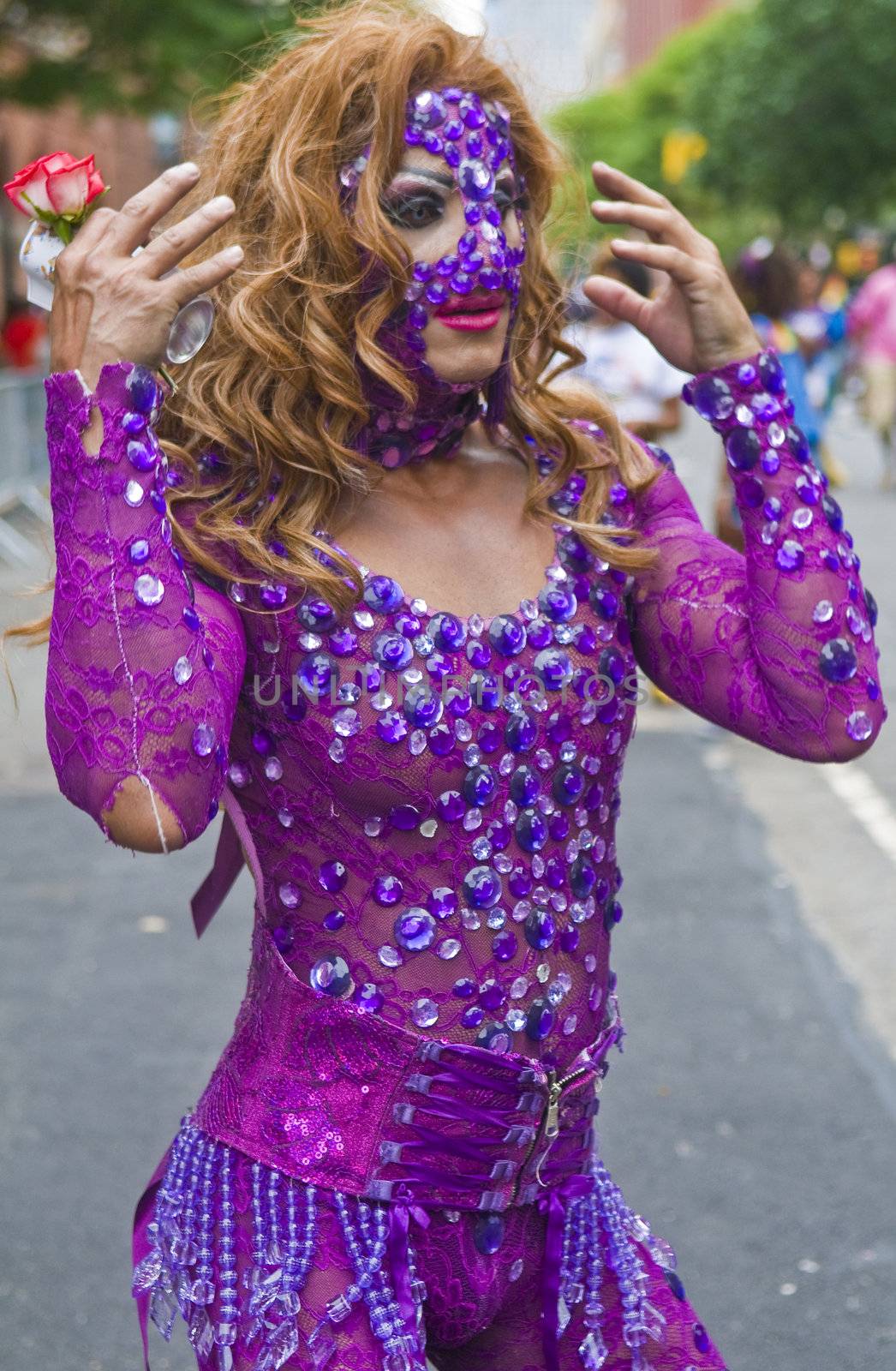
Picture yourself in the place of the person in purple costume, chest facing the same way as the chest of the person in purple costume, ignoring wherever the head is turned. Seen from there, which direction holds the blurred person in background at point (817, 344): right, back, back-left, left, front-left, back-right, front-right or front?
back-left

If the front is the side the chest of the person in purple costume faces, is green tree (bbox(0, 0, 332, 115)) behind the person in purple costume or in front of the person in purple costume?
behind

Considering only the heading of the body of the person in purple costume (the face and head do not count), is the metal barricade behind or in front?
behind

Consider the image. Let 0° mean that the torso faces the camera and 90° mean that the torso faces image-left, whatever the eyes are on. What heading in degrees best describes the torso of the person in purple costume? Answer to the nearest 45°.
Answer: approximately 315°

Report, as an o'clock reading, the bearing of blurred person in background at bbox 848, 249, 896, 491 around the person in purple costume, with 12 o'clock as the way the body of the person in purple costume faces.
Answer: The blurred person in background is roughly at 8 o'clock from the person in purple costume.

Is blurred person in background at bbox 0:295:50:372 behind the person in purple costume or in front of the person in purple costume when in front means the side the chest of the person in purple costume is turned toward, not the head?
behind
